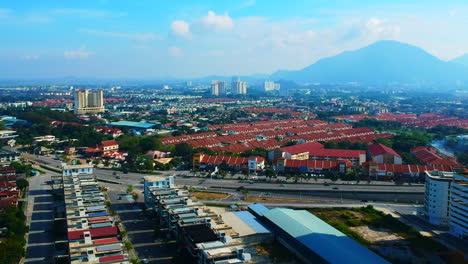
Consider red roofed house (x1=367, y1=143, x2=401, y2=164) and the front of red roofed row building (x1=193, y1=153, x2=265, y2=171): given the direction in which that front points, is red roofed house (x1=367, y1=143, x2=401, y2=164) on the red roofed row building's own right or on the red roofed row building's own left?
on the red roofed row building's own left

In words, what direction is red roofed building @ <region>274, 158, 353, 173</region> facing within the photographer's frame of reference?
facing the viewer

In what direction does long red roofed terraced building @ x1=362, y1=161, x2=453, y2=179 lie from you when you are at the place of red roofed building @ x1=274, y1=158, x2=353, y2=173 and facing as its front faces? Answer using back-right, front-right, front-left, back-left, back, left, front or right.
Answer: left

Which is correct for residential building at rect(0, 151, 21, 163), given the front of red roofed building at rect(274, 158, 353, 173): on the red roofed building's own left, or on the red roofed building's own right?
on the red roofed building's own right

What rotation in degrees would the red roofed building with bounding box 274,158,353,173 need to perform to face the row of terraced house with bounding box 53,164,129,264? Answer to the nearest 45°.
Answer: approximately 45° to its right

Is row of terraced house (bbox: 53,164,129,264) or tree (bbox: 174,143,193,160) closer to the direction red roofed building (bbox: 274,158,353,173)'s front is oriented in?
the row of terraced house

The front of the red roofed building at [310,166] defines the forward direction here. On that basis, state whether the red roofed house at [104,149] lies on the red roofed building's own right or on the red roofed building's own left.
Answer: on the red roofed building's own right

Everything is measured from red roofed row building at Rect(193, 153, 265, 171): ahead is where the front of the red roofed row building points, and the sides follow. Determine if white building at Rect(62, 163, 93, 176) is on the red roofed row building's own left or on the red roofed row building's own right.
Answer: on the red roofed row building's own right

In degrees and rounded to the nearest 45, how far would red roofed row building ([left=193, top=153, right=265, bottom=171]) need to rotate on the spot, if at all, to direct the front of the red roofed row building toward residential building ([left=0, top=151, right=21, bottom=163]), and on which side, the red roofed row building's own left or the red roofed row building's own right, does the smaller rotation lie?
approximately 90° to the red roofed row building's own right

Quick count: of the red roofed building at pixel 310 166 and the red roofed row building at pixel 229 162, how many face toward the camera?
2

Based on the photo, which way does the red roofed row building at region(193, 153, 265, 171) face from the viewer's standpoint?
toward the camera

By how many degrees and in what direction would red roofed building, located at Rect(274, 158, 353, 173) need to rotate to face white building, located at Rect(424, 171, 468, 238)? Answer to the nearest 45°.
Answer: approximately 45° to its left

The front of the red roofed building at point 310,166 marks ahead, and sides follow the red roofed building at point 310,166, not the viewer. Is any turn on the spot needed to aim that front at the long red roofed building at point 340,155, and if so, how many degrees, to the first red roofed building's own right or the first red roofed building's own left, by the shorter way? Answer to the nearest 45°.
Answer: approximately 135° to the first red roofed building's own left

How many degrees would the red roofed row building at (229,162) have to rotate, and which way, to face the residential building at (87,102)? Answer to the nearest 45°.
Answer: approximately 135° to its right

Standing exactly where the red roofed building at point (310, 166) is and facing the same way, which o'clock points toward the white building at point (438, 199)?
The white building is roughly at 11 o'clock from the red roofed building.

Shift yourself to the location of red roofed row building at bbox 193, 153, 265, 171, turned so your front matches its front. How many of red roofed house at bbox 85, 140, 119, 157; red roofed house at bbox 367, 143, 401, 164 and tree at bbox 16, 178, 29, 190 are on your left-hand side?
1
